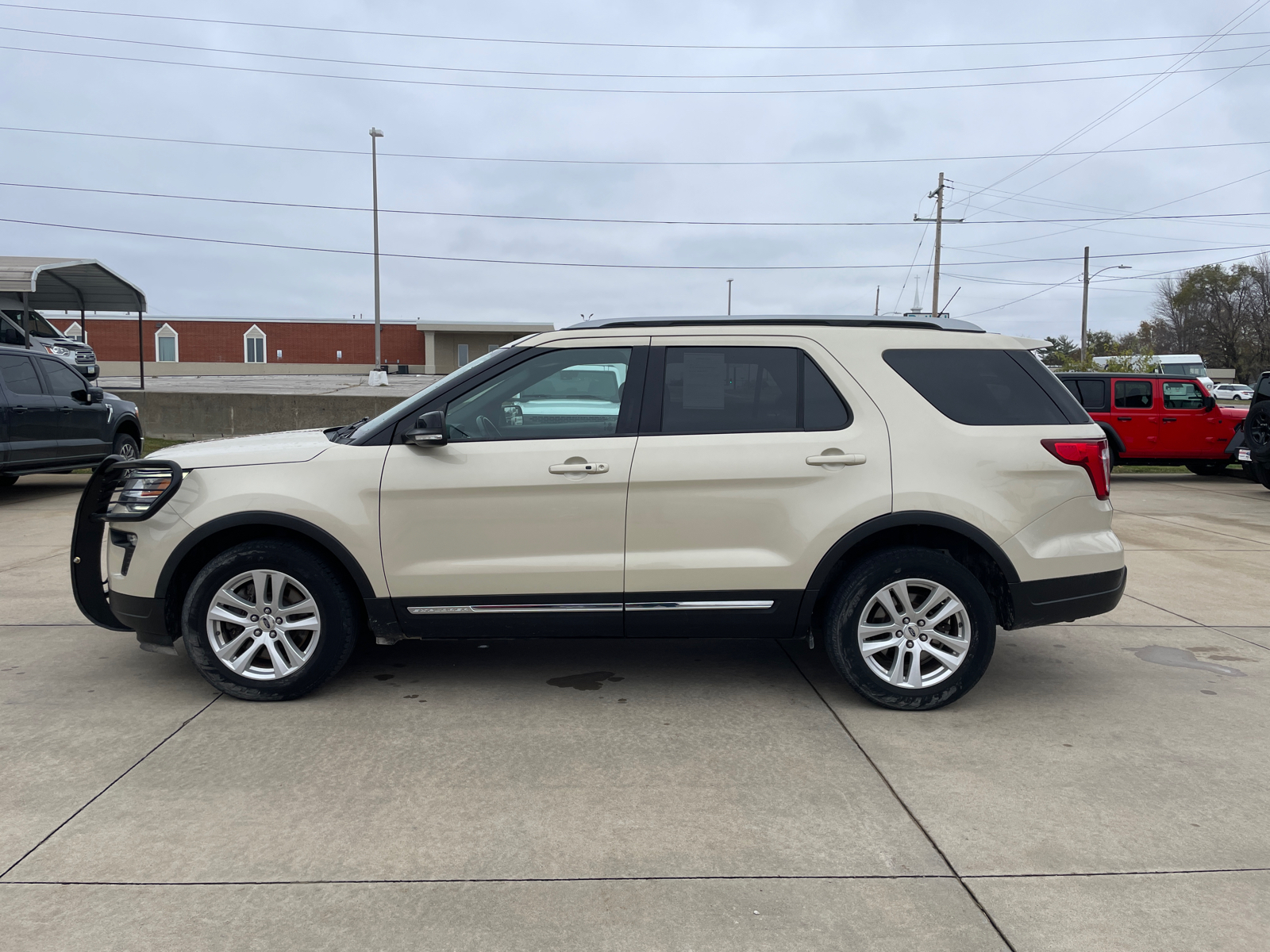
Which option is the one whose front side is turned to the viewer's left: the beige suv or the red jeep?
the beige suv

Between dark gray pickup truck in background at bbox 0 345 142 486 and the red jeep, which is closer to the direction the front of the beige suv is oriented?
the dark gray pickup truck in background

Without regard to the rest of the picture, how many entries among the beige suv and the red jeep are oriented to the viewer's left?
1

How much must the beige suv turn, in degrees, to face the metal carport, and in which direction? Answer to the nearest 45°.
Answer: approximately 45° to its right

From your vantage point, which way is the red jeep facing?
to the viewer's right

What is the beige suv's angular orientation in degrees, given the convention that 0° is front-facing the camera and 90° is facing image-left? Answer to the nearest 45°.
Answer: approximately 90°

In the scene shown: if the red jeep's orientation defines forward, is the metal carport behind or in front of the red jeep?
behind

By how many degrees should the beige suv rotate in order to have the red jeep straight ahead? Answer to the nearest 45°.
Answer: approximately 135° to its right

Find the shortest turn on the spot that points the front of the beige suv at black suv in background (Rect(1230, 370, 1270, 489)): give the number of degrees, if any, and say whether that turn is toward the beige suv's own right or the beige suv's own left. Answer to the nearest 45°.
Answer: approximately 135° to the beige suv's own right

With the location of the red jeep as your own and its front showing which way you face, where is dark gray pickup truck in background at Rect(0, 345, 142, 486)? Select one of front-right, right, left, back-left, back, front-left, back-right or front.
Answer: back-right
